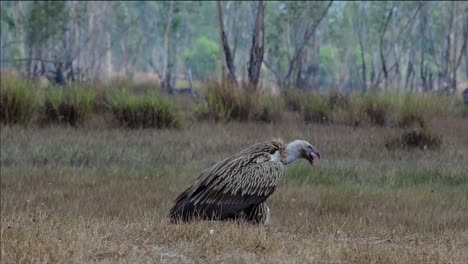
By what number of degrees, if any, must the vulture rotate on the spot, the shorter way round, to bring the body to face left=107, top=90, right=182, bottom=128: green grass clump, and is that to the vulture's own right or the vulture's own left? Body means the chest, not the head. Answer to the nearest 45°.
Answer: approximately 90° to the vulture's own left

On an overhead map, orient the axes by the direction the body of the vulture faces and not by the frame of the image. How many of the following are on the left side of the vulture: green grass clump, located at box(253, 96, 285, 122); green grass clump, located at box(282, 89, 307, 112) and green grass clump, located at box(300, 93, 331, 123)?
3

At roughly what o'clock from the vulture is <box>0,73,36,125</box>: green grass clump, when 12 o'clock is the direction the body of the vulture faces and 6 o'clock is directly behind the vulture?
The green grass clump is roughly at 8 o'clock from the vulture.

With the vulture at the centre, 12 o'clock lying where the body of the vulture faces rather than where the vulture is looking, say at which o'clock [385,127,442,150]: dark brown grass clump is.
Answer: The dark brown grass clump is roughly at 10 o'clock from the vulture.

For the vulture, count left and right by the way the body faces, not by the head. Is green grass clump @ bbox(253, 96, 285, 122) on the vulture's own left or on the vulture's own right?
on the vulture's own left

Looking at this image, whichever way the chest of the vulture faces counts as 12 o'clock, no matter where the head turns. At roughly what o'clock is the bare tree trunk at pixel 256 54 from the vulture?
The bare tree trunk is roughly at 9 o'clock from the vulture.

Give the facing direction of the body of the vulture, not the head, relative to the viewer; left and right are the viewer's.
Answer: facing to the right of the viewer

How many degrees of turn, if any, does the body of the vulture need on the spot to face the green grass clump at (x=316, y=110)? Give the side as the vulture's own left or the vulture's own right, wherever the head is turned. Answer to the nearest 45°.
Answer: approximately 90° to the vulture's own left
